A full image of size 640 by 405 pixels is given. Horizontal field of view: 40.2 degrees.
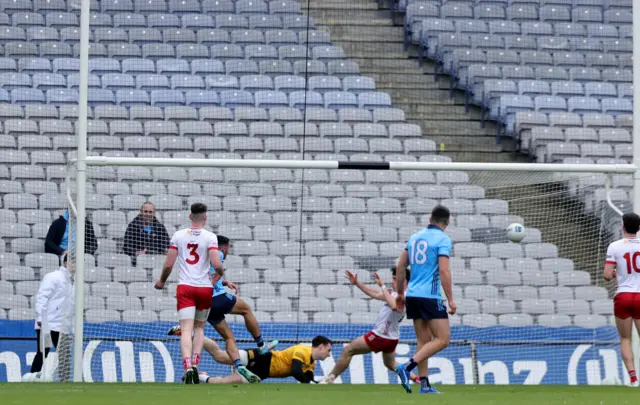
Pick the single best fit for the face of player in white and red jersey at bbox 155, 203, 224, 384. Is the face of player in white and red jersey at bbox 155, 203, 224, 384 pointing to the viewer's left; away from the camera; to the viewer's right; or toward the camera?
away from the camera

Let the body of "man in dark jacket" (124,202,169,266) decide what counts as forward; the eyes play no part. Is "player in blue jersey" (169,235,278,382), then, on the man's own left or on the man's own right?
on the man's own left

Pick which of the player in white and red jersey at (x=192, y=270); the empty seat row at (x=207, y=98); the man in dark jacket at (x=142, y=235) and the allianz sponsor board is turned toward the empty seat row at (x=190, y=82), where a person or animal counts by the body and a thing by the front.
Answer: the player in white and red jersey

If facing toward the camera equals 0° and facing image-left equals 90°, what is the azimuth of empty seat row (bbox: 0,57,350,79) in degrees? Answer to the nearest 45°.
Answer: approximately 0°

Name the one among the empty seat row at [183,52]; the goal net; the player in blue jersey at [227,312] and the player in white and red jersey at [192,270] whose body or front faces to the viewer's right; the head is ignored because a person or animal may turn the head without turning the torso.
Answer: the player in blue jersey

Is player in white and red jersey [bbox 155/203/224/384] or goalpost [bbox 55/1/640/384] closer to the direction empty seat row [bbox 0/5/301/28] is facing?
the player in white and red jersey

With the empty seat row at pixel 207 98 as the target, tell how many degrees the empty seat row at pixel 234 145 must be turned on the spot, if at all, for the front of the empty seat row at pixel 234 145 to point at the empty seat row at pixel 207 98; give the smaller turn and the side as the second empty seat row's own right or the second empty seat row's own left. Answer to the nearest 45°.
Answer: approximately 180°

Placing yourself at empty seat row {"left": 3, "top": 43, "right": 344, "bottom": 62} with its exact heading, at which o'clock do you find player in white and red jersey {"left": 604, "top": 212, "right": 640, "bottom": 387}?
The player in white and red jersey is roughly at 11 o'clock from the empty seat row.
